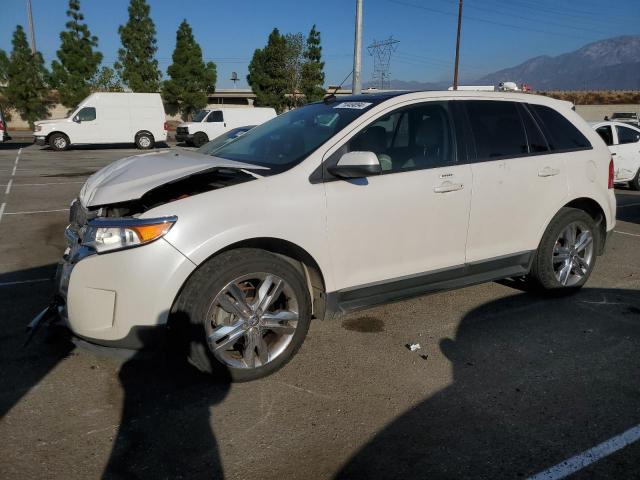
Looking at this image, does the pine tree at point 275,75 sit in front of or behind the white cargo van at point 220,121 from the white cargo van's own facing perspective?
behind

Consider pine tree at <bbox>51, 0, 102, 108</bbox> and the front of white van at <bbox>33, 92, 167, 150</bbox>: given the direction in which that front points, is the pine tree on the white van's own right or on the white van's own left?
on the white van's own right

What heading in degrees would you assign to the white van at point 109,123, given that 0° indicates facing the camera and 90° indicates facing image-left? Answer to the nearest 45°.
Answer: approximately 90°

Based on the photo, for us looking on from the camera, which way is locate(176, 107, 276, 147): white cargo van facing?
facing the viewer and to the left of the viewer

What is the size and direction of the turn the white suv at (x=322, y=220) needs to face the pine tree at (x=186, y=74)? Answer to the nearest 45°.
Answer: approximately 135° to its right

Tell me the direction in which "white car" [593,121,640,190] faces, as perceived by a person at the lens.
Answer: facing to the left of the viewer

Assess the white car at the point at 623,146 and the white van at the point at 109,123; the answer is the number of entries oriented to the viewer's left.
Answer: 2

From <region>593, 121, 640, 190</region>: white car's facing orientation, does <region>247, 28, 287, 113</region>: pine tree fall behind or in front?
in front

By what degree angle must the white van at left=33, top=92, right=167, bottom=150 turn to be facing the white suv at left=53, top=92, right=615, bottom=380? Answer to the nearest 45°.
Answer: approximately 90° to its left

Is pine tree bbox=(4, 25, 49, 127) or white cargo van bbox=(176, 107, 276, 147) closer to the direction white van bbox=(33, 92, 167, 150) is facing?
the pine tree

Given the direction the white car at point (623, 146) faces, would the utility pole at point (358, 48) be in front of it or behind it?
in front

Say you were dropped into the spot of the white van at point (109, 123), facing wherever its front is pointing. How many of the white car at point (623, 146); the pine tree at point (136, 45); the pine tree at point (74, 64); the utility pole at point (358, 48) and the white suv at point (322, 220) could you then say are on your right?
2
